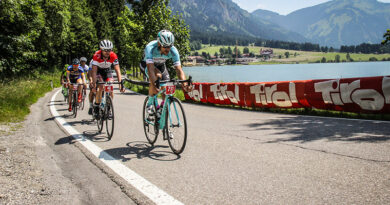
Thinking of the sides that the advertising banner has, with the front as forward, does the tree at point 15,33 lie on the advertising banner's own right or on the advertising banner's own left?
on the advertising banner's own right

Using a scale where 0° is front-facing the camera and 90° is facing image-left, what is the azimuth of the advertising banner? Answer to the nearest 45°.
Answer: approximately 45°

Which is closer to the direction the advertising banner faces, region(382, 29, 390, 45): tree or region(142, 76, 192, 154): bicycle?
the bicycle

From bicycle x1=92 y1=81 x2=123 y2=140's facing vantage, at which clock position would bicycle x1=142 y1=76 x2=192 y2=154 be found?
bicycle x1=142 y1=76 x2=192 y2=154 is roughly at 11 o'clock from bicycle x1=92 y1=81 x2=123 y2=140.

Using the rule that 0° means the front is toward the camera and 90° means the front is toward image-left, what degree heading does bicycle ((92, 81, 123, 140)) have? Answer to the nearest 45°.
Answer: approximately 0°

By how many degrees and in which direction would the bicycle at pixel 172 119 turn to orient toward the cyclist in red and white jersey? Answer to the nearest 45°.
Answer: approximately 180°

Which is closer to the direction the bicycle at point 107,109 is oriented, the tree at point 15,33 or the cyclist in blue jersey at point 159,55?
the cyclist in blue jersey

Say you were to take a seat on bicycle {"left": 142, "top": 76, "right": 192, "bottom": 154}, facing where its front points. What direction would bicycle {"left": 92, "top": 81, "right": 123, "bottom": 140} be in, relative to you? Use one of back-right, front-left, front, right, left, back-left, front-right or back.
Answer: back

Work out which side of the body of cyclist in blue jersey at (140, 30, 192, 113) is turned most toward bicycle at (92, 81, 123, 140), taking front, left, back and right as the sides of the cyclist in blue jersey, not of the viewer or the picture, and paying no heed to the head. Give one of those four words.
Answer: back
